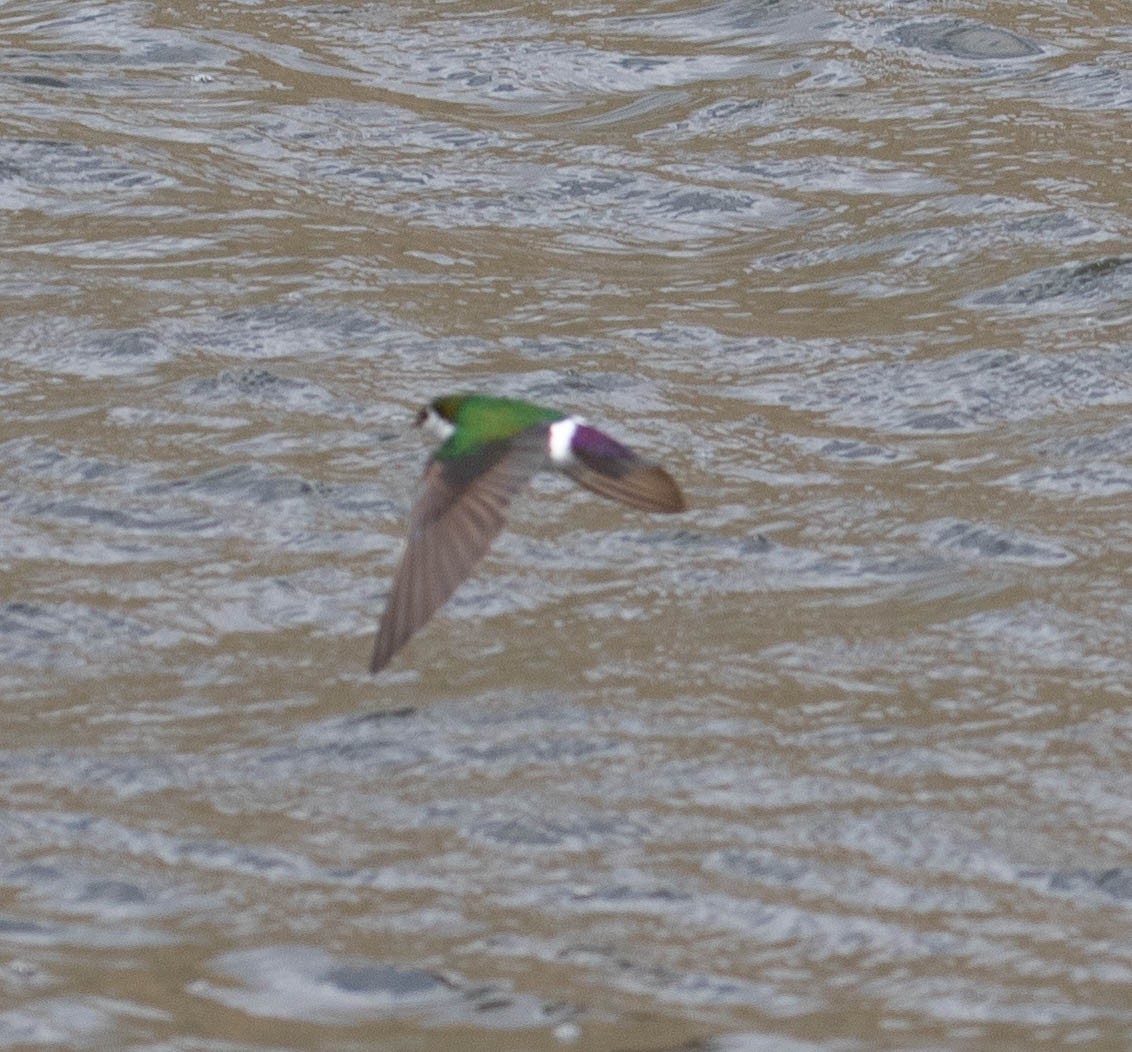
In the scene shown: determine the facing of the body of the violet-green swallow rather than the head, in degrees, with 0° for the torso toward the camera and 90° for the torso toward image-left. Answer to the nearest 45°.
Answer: approximately 90°
